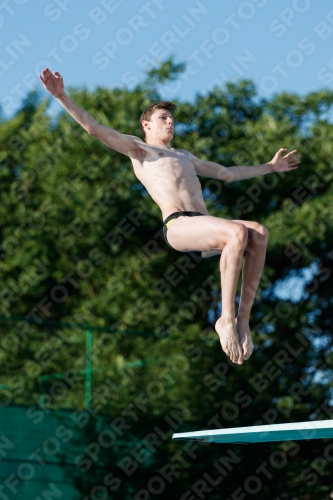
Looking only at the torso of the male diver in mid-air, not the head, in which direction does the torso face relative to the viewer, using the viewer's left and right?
facing the viewer and to the right of the viewer
